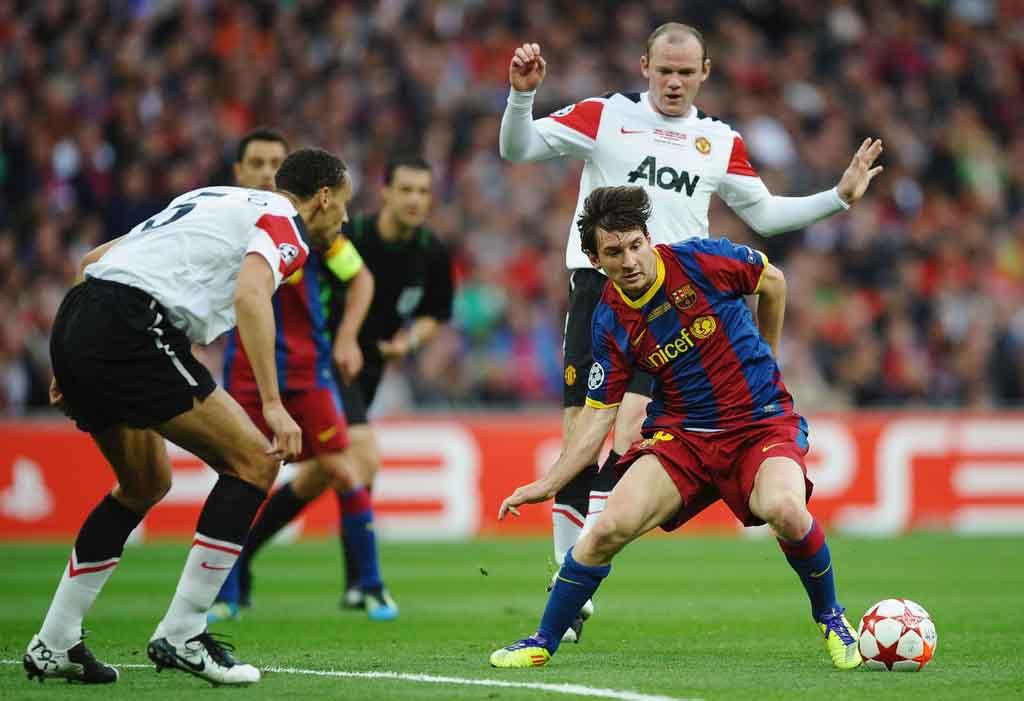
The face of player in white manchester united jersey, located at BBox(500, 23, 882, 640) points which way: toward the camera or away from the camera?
toward the camera

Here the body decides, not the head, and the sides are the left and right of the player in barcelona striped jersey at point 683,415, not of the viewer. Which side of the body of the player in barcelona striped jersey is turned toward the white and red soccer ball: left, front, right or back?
left

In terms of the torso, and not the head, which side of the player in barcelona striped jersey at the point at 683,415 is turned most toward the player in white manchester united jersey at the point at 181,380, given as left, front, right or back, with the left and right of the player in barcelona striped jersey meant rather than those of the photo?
right

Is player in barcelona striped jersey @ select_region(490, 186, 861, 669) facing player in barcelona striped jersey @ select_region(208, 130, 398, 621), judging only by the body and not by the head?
no

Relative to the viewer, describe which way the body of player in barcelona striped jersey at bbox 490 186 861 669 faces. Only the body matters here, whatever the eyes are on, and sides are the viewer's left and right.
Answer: facing the viewer

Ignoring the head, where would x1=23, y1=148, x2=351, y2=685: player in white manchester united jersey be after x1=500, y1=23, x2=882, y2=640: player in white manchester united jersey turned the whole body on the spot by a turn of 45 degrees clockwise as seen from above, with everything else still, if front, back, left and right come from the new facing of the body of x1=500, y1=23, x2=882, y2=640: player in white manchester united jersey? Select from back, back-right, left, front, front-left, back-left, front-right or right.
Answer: front

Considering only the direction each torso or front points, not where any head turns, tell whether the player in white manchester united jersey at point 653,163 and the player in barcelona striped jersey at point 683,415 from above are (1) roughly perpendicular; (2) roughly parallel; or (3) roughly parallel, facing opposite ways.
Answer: roughly parallel

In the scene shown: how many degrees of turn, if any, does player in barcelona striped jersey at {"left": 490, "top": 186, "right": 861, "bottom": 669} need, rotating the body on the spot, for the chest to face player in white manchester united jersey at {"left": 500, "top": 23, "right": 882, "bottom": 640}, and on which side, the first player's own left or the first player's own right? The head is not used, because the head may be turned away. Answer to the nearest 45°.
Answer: approximately 180°

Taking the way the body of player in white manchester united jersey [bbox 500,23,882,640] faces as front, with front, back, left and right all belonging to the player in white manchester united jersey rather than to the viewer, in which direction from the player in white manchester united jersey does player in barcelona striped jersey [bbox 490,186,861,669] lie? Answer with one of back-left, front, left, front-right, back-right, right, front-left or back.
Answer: front

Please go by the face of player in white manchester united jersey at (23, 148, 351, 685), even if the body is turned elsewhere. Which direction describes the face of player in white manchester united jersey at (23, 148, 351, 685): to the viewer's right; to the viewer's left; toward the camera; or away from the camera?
to the viewer's right

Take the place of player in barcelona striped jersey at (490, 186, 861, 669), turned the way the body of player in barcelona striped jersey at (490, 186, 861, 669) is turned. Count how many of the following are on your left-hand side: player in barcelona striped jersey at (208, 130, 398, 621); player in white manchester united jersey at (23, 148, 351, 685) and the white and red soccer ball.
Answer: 1

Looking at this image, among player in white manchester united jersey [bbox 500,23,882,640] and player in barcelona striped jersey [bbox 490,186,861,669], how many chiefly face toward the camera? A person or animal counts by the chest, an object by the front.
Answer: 2

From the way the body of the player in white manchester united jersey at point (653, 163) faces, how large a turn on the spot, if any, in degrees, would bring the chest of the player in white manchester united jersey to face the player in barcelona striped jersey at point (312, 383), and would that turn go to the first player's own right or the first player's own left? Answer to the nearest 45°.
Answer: approximately 135° to the first player's own right
